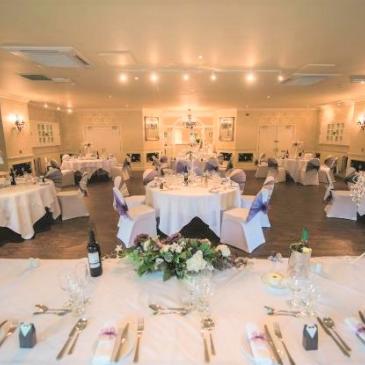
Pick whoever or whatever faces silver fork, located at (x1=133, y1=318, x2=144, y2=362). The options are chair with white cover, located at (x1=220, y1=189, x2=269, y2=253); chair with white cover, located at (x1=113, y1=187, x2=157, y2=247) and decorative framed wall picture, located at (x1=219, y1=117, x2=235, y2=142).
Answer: the decorative framed wall picture

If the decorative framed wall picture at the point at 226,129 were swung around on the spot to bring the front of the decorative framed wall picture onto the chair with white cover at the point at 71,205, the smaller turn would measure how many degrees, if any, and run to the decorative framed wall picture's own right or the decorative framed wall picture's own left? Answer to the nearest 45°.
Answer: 0° — it already faces it

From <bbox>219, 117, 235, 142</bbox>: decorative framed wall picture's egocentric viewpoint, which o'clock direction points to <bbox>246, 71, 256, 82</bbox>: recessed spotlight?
The recessed spotlight is roughly at 12 o'clock from the decorative framed wall picture.

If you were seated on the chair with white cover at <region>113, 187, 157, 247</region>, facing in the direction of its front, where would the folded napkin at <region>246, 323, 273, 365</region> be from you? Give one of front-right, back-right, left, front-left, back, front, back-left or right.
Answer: back-right

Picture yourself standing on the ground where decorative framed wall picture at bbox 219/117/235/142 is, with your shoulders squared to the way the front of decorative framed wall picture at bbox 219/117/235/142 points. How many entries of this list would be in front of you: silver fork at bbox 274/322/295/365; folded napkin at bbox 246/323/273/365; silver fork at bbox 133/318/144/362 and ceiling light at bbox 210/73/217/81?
4

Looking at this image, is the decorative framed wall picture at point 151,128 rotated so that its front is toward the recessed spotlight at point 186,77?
yes

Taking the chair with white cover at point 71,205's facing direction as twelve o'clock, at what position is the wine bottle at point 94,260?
The wine bottle is roughly at 9 o'clock from the chair with white cover.

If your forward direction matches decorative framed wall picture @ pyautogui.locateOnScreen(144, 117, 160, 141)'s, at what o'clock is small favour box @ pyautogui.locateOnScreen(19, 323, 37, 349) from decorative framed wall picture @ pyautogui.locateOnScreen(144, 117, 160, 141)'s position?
The small favour box is roughly at 12 o'clock from the decorative framed wall picture.

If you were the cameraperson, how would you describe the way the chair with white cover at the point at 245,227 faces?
facing away from the viewer and to the left of the viewer

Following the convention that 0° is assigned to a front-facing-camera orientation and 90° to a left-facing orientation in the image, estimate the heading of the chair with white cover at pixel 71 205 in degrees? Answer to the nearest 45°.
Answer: approximately 90°

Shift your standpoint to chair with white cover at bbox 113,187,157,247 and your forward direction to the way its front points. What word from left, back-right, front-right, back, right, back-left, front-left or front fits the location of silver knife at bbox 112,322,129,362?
back-right

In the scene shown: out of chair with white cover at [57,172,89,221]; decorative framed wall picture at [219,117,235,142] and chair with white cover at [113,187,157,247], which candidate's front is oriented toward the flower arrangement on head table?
the decorative framed wall picture
